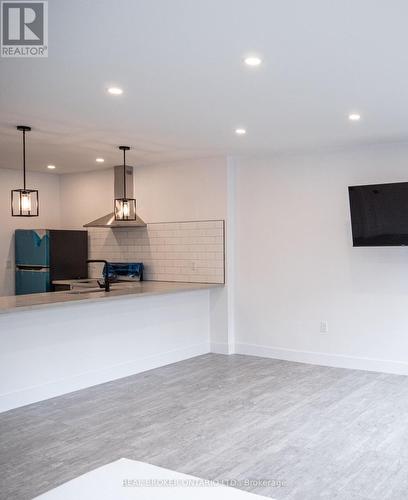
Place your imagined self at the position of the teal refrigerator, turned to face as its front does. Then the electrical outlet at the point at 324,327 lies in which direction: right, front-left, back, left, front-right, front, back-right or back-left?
left

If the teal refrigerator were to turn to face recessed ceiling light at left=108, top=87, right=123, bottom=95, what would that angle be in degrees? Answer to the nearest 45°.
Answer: approximately 45° to its left

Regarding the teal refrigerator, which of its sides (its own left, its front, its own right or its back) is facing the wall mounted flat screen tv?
left

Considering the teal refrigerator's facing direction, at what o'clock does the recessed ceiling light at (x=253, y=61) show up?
The recessed ceiling light is roughly at 10 o'clock from the teal refrigerator.

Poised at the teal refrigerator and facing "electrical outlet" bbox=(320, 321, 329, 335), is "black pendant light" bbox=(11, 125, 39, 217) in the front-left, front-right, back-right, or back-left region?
front-right

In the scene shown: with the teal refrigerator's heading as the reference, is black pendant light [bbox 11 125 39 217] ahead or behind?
ahead

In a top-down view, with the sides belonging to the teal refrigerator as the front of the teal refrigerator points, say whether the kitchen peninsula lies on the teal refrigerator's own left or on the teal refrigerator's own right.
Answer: on the teal refrigerator's own left

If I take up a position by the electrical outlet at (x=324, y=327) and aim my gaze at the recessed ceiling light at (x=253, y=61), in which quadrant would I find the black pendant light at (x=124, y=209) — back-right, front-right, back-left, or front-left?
front-right

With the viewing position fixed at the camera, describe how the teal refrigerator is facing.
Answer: facing the viewer and to the left of the viewer

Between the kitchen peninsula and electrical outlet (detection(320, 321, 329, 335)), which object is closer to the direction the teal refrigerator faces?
the kitchen peninsula

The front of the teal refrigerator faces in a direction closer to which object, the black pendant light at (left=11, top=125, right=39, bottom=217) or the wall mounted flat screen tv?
the black pendant light
